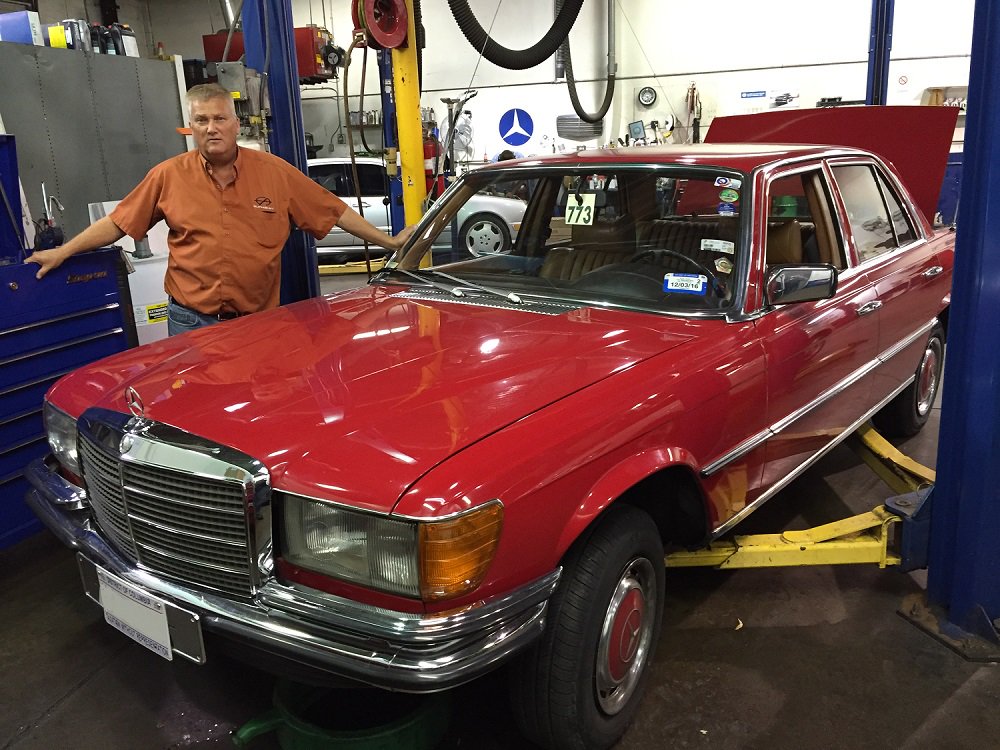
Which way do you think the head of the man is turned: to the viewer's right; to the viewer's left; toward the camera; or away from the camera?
toward the camera

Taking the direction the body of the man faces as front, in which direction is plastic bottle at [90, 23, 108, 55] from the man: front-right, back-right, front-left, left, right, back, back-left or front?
back

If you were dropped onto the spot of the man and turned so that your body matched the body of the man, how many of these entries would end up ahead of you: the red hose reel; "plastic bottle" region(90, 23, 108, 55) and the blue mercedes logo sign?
0

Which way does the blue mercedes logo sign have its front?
toward the camera

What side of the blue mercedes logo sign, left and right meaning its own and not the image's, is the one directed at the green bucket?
front

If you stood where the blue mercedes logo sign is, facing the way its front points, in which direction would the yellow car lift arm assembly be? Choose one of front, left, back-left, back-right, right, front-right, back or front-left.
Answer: front

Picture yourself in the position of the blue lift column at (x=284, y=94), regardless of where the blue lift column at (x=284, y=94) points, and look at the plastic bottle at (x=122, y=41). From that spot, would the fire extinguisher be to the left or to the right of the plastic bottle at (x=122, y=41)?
right

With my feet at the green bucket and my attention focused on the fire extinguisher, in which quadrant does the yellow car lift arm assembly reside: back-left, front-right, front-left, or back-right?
front-right

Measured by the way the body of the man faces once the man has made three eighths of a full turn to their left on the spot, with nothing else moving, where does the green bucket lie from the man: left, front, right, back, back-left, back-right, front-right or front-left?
back-right

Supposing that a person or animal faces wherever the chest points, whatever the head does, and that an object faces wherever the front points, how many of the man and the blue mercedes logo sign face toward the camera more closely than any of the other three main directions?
2

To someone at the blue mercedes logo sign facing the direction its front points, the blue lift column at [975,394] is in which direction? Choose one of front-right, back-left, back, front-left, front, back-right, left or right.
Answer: front

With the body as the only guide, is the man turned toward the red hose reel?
no

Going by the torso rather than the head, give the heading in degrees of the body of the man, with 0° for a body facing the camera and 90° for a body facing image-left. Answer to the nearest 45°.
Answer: approximately 0°

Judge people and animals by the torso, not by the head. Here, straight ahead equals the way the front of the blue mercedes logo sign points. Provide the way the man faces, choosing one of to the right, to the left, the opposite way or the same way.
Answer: the same way

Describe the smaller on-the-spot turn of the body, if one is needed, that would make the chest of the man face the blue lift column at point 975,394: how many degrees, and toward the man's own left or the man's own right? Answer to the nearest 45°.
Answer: approximately 45° to the man's own left

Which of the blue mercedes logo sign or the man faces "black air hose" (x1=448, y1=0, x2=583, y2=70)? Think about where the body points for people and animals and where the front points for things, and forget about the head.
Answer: the blue mercedes logo sign

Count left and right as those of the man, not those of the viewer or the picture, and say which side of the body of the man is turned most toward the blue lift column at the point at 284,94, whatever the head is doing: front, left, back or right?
back
